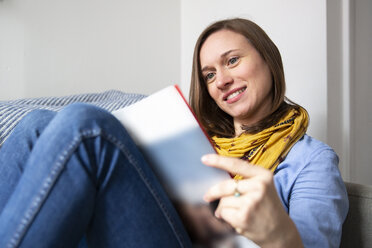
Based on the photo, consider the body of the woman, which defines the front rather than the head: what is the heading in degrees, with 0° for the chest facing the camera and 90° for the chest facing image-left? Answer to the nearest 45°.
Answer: approximately 45°
